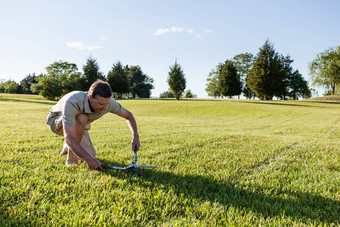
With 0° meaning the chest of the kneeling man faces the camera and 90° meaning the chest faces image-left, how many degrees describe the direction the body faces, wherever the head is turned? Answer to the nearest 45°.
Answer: approximately 315°

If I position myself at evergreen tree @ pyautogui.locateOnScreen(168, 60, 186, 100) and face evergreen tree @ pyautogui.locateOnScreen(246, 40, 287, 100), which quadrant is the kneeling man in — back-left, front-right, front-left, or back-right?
back-right

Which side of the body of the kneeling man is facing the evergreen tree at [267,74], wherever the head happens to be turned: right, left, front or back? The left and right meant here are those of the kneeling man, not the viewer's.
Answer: left

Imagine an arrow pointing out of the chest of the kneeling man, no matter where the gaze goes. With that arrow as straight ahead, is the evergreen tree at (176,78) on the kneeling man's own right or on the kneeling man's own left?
on the kneeling man's own left

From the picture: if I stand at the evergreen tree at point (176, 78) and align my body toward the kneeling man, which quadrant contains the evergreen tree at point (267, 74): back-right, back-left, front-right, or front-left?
back-left
